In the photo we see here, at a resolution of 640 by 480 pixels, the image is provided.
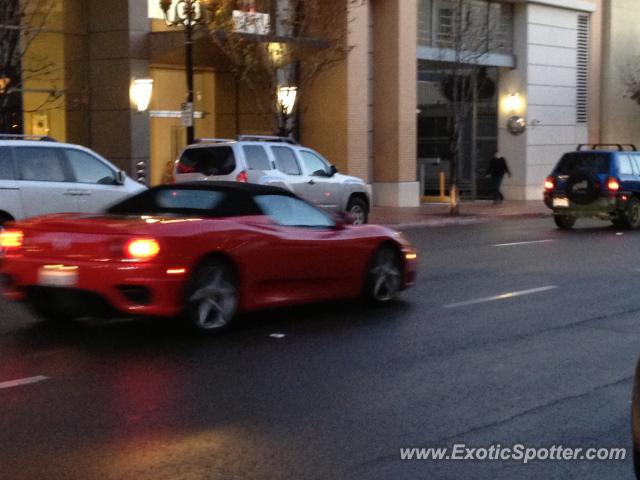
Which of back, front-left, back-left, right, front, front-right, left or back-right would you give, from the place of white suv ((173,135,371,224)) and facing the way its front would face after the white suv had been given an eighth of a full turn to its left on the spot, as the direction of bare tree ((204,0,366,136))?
front

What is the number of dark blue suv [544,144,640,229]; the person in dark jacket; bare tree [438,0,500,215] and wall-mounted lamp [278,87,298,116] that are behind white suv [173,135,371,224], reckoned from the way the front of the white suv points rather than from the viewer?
0

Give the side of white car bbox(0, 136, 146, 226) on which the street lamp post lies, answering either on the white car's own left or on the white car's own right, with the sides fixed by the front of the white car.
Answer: on the white car's own left

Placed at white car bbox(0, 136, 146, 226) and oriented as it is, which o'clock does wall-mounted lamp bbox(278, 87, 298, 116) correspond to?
The wall-mounted lamp is roughly at 10 o'clock from the white car.

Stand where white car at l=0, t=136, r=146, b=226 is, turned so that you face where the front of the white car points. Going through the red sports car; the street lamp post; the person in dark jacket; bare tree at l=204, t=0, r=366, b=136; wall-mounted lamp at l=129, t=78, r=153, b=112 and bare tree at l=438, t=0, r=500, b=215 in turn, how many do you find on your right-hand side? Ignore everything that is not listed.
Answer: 1

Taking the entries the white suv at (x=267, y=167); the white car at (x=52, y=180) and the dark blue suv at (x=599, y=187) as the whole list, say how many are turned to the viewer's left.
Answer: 0

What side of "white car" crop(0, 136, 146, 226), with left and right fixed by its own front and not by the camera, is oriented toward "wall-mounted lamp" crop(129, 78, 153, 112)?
left

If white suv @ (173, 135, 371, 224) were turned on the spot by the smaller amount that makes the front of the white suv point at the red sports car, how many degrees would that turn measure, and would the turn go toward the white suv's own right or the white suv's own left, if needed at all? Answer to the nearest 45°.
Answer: approximately 135° to the white suv's own right

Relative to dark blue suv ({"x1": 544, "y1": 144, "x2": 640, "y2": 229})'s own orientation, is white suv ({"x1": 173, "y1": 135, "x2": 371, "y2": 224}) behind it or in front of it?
behind

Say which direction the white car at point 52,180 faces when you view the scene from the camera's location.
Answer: facing to the right of the viewer

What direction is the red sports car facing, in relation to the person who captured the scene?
facing away from the viewer and to the right of the viewer

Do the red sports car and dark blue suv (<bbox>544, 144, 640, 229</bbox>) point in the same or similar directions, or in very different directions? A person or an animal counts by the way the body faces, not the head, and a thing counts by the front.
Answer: same or similar directions

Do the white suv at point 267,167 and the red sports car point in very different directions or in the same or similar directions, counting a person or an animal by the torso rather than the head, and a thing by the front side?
same or similar directions

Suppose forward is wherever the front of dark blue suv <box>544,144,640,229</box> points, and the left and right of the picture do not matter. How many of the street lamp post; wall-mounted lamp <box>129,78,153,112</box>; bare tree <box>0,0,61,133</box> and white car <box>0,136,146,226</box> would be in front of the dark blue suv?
0

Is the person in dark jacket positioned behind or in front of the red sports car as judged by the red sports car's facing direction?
in front

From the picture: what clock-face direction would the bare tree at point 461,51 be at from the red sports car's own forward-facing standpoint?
The bare tree is roughly at 11 o'clock from the red sports car.

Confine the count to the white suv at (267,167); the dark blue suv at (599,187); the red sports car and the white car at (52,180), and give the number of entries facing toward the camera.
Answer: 0

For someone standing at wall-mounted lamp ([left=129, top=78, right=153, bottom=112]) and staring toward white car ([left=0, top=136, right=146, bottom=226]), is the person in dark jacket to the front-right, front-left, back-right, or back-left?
back-left
